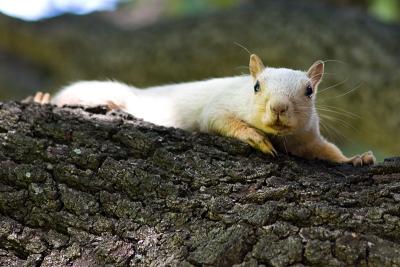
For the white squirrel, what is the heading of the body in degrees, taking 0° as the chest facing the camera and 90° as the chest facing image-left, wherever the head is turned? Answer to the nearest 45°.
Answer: approximately 315°
